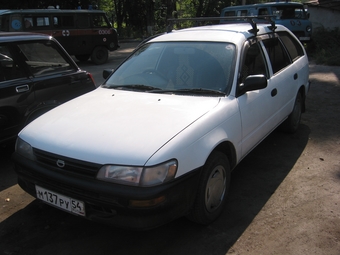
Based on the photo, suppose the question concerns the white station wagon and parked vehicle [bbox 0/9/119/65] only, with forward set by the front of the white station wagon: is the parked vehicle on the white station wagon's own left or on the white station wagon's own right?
on the white station wagon's own right

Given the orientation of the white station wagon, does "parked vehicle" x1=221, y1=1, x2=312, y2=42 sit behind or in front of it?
behind

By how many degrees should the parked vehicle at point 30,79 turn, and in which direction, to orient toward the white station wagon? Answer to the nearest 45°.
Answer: approximately 90° to its left

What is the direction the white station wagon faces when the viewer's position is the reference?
facing the viewer and to the left of the viewer

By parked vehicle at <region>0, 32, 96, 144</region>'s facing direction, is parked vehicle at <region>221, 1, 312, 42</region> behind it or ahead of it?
behind

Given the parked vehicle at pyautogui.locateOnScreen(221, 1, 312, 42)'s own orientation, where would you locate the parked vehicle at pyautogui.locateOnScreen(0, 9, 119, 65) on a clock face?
the parked vehicle at pyautogui.locateOnScreen(0, 9, 119, 65) is roughly at 4 o'clock from the parked vehicle at pyautogui.locateOnScreen(221, 1, 312, 42).

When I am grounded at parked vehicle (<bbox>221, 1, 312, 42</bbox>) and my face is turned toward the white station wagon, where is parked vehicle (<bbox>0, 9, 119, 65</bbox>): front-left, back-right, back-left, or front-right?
front-right
